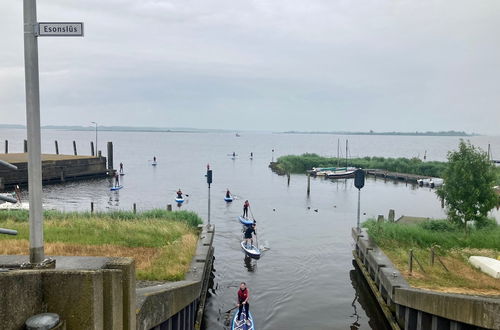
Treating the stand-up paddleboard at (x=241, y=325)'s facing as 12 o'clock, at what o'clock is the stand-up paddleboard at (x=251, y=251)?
the stand-up paddleboard at (x=251, y=251) is roughly at 6 o'clock from the stand-up paddleboard at (x=241, y=325).

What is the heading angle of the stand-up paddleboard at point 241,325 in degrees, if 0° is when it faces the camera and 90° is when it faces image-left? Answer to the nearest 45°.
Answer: approximately 0°

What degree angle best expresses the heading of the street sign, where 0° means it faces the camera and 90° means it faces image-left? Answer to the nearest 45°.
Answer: approximately 0°

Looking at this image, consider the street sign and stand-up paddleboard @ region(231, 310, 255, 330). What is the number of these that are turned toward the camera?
2

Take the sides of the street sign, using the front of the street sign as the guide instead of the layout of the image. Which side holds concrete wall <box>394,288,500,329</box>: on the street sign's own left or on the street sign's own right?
on the street sign's own left
